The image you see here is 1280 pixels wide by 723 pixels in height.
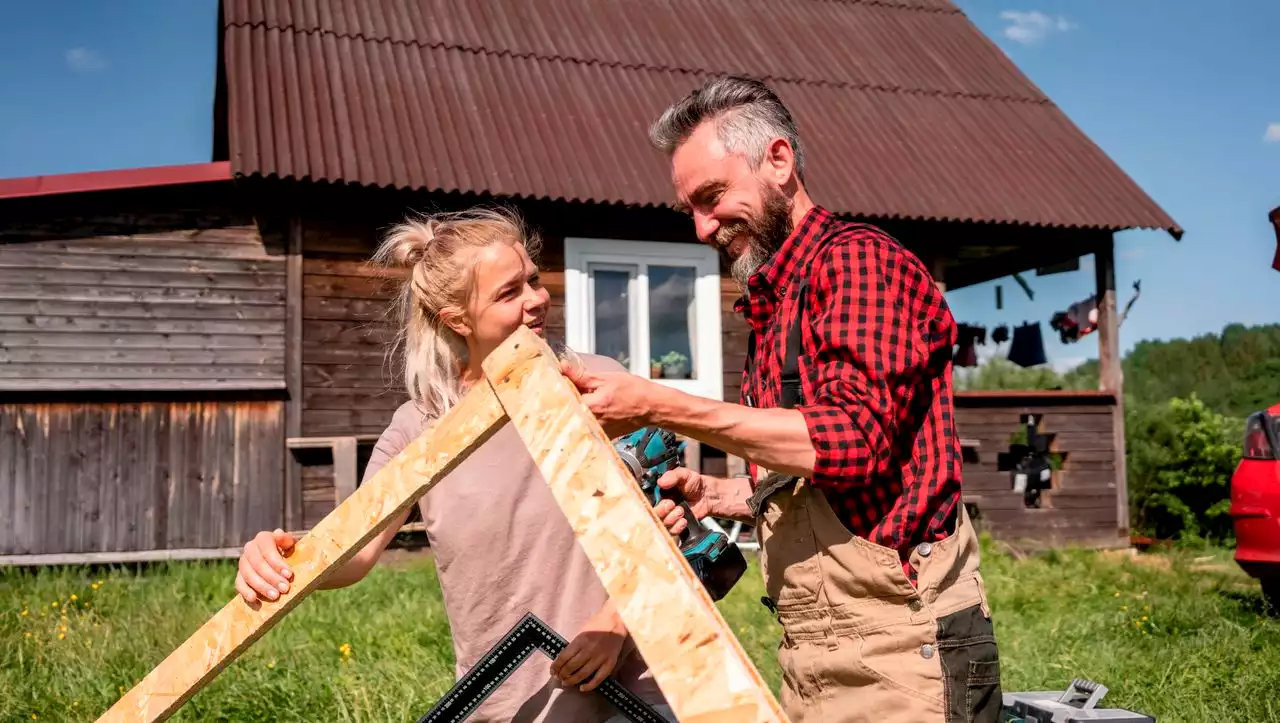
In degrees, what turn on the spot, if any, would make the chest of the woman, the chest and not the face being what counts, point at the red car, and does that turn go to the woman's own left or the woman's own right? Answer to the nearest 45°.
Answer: approximately 90° to the woman's own left

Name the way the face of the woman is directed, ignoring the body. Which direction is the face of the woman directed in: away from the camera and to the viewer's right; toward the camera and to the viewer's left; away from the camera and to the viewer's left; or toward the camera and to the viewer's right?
toward the camera and to the viewer's right

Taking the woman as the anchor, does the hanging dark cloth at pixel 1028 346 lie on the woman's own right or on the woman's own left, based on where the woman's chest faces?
on the woman's own left

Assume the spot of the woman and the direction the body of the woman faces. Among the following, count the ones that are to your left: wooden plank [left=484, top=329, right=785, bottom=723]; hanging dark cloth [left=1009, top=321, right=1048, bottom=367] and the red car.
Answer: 2

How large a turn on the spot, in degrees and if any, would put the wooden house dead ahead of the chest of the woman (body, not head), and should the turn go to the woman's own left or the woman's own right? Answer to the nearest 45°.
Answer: approximately 135° to the woman's own left

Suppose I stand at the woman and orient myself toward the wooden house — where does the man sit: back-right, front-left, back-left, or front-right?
back-right

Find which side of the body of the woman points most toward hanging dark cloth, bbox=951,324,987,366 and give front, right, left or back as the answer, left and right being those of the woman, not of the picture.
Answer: left

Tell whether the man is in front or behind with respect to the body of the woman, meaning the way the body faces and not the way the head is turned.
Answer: in front

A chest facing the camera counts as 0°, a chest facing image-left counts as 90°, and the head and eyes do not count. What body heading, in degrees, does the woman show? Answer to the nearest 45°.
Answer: approximately 315°
